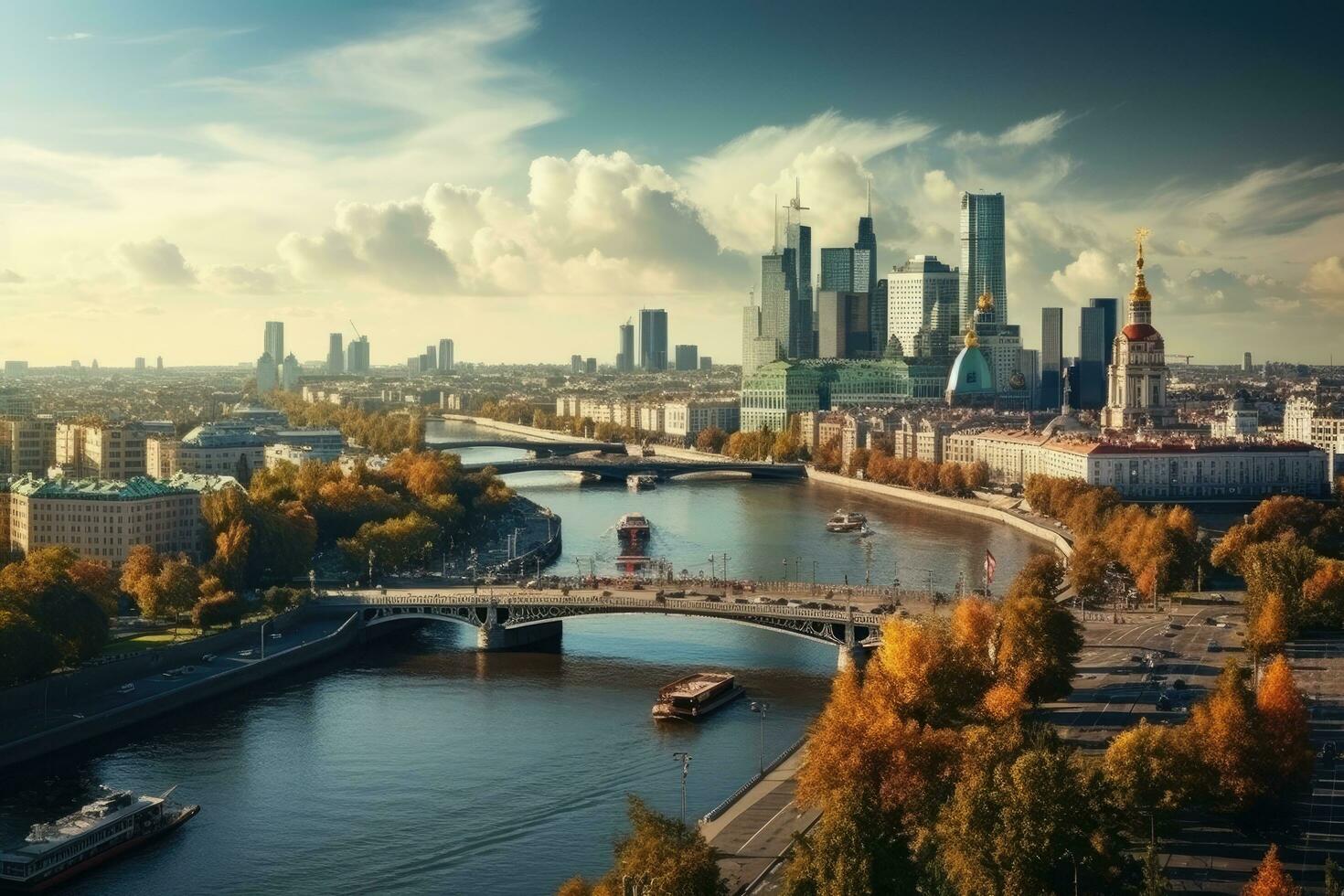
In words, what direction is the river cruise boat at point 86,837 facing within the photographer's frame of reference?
facing away from the viewer and to the right of the viewer

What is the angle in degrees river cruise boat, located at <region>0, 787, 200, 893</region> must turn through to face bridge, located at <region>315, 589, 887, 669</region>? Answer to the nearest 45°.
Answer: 0° — it already faces it

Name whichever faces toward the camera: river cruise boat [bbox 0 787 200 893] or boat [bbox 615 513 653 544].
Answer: the boat

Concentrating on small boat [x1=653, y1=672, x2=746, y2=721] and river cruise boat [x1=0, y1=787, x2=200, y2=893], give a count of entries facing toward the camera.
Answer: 0

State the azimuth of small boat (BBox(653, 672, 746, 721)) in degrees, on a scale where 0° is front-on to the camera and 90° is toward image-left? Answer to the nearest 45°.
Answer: approximately 225°

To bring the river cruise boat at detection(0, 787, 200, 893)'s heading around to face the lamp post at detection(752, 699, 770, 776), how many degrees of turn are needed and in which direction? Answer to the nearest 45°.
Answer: approximately 45° to its right

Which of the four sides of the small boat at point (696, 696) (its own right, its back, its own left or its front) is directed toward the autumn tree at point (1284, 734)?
right

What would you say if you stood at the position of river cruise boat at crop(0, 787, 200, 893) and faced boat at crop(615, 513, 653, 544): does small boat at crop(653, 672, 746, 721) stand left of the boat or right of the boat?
right

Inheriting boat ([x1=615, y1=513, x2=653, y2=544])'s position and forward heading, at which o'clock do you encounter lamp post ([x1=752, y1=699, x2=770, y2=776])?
The lamp post is roughly at 6 o'clock from the boat.

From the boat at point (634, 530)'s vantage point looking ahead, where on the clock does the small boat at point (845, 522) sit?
The small boat is roughly at 8 o'clock from the boat.

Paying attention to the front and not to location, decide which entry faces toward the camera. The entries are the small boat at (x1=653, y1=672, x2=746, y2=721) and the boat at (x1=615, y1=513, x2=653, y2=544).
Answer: the boat

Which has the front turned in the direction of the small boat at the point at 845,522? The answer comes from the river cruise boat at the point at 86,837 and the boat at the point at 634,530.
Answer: the river cruise boat

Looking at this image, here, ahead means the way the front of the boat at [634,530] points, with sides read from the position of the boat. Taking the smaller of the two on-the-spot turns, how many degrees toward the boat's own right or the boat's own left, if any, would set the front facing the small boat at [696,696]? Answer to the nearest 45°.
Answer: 0° — it already faces it

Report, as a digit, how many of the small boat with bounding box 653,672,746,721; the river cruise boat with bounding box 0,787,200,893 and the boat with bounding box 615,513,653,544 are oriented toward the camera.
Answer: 1
